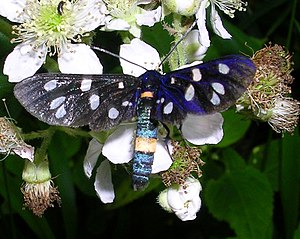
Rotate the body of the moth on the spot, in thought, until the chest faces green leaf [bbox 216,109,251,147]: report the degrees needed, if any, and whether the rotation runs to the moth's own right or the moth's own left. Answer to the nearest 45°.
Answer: approximately 45° to the moth's own right

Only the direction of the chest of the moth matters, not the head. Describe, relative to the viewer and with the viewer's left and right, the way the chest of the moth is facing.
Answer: facing away from the viewer
